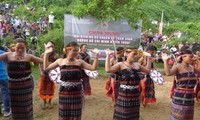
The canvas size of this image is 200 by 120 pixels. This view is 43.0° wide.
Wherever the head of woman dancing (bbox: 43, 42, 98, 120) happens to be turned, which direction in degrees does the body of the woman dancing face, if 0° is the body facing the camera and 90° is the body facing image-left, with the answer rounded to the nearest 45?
approximately 0°

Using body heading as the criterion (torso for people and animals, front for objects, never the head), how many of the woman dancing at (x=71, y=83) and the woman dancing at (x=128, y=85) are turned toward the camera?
2

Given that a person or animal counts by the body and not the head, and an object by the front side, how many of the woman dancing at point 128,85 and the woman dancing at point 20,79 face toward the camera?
2

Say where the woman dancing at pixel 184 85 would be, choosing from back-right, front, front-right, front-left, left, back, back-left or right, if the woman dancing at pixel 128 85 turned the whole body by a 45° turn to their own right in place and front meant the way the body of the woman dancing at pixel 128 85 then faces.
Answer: back-left

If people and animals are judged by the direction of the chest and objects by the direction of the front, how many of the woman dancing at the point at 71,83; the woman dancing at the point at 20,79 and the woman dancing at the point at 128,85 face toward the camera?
3

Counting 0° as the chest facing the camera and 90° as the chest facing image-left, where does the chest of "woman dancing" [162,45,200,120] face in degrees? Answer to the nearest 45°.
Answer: approximately 315°

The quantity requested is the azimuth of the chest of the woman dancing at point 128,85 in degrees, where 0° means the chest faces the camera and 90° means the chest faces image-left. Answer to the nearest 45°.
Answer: approximately 0°

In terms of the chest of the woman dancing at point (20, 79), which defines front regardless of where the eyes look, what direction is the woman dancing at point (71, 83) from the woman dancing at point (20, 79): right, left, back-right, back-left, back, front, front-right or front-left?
front-left

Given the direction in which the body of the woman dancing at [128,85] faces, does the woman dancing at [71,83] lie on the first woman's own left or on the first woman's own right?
on the first woman's own right

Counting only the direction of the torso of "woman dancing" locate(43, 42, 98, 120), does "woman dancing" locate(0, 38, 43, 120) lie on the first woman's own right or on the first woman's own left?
on the first woman's own right

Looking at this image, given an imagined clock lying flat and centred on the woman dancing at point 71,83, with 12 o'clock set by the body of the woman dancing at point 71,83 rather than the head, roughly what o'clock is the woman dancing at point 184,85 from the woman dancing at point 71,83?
the woman dancing at point 184,85 is roughly at 9 o'clock from the woman dancing at point 71,83.
